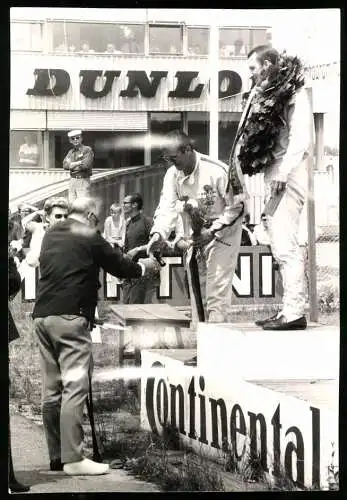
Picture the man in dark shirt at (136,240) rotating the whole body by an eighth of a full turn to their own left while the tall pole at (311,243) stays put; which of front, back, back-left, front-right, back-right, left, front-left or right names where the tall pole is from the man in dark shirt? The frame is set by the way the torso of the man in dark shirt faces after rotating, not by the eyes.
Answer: left

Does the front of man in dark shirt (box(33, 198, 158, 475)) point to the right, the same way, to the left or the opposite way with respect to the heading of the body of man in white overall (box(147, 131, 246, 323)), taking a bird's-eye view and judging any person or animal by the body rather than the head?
the opposite way

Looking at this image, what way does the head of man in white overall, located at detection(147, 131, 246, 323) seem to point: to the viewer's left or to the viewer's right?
to the viewer's left

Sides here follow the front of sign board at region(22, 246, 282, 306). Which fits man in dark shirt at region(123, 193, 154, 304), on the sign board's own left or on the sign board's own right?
on the sign board's own right

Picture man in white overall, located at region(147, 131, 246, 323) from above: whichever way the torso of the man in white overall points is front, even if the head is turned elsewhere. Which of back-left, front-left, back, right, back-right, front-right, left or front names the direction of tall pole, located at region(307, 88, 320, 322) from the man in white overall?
back-left

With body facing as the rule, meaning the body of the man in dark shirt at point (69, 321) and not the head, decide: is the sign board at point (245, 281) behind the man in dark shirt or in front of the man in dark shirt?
in front

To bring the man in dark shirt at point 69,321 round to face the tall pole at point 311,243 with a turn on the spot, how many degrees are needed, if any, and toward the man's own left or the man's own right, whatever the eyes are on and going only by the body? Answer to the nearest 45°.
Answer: approximately 45° to the man's own right

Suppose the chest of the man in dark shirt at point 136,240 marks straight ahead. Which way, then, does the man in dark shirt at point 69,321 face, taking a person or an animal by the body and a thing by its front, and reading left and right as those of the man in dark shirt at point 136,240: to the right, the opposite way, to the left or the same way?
the opposite way

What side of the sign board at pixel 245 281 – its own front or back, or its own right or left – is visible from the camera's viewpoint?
front

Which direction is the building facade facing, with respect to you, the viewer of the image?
facing the viewer

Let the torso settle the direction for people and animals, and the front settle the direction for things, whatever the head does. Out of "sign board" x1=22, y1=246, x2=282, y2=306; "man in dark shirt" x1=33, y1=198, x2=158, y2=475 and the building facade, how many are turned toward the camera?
2

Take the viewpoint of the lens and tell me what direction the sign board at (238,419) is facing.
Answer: facing the viewer and to the left of the viewer
